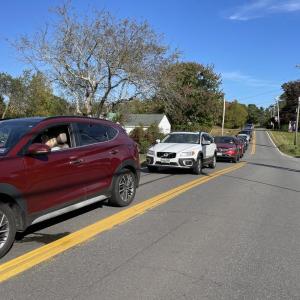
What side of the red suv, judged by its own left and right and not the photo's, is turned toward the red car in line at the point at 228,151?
back

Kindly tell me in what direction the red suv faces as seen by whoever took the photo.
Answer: facing the viewer and to the left of the viewer

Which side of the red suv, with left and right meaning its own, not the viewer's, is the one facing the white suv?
back
